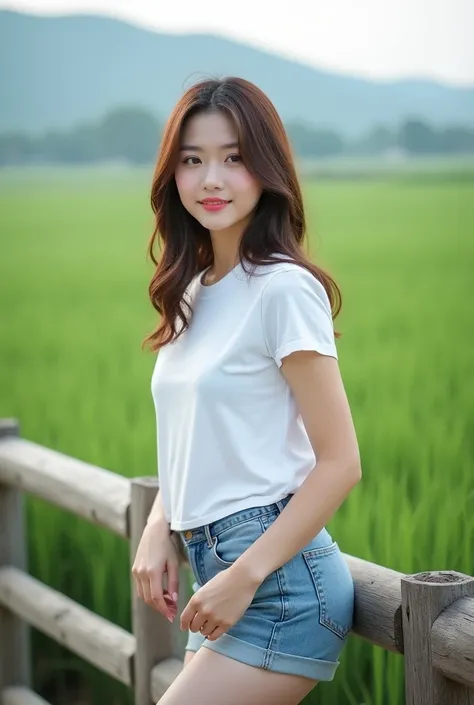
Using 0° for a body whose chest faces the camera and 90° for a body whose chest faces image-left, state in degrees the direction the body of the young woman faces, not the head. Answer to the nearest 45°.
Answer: approximately 45°
